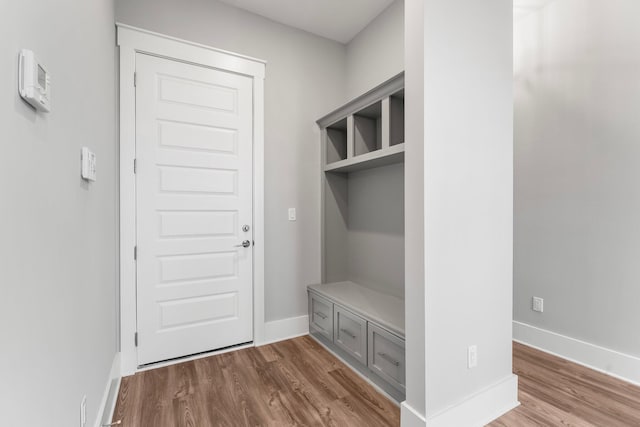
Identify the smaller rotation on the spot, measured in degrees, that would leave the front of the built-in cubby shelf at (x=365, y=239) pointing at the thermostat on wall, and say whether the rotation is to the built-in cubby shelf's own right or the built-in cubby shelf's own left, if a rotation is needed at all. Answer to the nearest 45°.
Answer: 0° — it already faces it

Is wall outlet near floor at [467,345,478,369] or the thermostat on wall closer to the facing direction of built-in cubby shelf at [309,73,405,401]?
the thermostat on wall

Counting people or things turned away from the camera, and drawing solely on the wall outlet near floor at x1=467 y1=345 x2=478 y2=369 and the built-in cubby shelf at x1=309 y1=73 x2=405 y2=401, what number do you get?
0

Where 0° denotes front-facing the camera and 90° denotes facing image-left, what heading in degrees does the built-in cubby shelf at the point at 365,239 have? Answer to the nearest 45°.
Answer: approximately 45°

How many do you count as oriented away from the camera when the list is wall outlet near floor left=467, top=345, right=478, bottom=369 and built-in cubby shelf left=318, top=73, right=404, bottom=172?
0

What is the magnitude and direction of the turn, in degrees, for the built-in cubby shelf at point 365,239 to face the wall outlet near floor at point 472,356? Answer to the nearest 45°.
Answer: approximately 90° to its left

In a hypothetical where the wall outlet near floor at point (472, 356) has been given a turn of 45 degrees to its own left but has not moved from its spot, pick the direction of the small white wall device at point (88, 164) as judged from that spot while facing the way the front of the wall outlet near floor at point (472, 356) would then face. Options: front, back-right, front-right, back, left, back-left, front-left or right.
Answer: back-right

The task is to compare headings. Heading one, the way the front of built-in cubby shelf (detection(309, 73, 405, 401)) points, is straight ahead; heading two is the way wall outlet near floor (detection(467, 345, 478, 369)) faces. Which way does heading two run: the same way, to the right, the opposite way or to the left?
to the left

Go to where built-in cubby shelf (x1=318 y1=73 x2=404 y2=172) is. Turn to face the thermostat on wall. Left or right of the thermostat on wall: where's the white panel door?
right

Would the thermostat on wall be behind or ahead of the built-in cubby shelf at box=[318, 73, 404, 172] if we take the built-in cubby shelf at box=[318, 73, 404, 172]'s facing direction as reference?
ahead

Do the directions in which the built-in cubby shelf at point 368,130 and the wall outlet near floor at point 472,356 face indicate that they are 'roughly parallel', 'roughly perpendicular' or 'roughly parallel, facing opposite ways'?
roughly perpendicular

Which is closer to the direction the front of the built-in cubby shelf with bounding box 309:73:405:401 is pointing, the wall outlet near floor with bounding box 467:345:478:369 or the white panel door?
the white panel door
